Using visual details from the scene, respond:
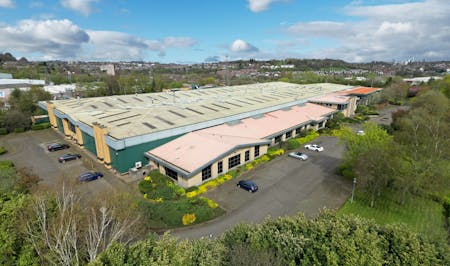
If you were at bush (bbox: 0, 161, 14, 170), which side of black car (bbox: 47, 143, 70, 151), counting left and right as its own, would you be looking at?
back

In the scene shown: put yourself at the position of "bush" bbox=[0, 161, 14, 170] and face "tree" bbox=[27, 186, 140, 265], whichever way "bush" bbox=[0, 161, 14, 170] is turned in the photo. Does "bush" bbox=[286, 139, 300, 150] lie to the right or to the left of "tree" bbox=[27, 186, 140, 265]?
left

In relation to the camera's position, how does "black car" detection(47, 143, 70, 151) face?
facing away from the viewer and to the right of the viewer

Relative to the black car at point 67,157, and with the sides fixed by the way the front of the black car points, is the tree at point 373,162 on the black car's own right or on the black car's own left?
on the black car's own right

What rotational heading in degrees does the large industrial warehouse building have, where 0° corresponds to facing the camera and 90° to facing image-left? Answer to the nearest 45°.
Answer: approximately 315°

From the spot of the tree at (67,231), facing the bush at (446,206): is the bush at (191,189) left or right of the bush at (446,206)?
left

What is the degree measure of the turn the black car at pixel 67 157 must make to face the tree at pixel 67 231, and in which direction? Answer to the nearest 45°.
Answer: approximately 135° to its right

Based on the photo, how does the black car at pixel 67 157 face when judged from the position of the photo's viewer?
facing away from the viewer and to the right of the viewer

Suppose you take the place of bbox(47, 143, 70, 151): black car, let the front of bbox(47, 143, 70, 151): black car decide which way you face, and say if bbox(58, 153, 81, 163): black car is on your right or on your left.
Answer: on your right

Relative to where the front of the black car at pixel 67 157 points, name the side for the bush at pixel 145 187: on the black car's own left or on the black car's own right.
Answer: on the black car's own right
